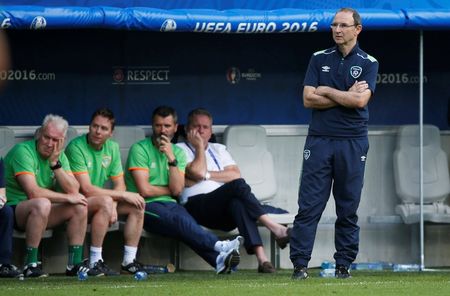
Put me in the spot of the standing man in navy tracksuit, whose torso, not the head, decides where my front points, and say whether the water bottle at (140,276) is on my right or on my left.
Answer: on my right

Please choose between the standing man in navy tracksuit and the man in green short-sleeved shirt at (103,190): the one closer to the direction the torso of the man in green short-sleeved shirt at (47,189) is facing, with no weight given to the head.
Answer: the standing man in navy tracksuit

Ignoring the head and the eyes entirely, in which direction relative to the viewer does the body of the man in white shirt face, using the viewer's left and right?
facing the viewer and to the right of the viewer

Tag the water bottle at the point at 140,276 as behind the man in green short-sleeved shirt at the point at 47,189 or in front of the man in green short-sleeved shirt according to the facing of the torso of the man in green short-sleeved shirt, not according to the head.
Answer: in front

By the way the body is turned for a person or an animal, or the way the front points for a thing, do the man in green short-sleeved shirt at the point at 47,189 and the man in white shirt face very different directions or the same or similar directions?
same or similar directions

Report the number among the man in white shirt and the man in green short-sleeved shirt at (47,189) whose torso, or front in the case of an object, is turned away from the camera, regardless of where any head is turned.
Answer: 0

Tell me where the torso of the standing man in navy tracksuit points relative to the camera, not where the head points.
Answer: toward the camera
